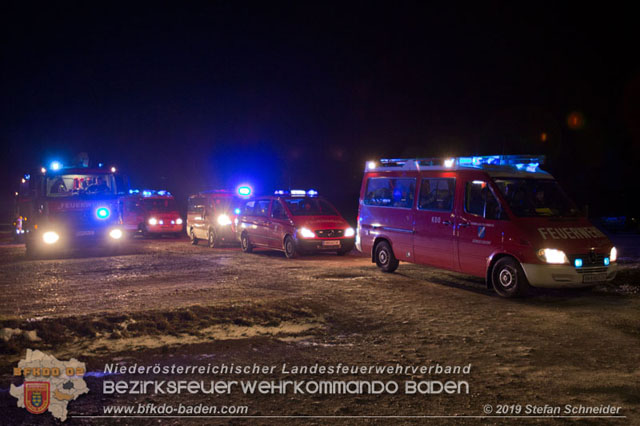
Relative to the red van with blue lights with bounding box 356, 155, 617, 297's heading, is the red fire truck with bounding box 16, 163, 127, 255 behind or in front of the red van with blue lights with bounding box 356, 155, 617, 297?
behind

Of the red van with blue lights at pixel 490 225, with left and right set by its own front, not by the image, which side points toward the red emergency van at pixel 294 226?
back

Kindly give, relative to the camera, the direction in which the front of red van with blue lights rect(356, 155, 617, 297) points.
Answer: facing the viewer and to the right of the viewer

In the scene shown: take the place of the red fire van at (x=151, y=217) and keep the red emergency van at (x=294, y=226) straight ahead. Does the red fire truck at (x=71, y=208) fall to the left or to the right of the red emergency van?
right

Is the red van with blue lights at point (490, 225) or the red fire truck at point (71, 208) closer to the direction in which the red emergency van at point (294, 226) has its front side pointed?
the red van with blue lights

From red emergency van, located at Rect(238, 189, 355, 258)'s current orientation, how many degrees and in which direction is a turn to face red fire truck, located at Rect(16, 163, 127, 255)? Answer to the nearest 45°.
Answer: approximately 135° to its right

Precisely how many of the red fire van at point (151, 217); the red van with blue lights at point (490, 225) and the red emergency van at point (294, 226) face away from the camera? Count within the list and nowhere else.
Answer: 0

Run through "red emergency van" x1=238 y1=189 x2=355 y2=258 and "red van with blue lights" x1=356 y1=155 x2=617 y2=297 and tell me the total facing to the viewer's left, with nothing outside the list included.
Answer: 0

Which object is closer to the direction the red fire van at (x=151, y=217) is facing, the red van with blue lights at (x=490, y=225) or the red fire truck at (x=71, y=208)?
the red van with blue lights

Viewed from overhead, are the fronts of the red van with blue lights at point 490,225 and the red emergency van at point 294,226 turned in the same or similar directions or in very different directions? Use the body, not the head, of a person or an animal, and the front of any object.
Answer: same or similar directions

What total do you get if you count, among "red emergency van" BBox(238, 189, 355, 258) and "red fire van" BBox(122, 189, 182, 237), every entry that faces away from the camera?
0

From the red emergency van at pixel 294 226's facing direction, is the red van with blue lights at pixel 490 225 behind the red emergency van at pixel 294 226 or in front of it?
in front

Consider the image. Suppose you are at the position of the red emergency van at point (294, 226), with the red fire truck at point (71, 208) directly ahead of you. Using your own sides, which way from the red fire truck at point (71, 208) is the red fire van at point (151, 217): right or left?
right

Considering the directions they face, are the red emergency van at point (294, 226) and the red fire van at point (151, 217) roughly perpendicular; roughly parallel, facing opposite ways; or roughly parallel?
roughly parallel

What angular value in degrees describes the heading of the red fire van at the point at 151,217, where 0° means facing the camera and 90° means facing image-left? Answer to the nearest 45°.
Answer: approximately 315°
